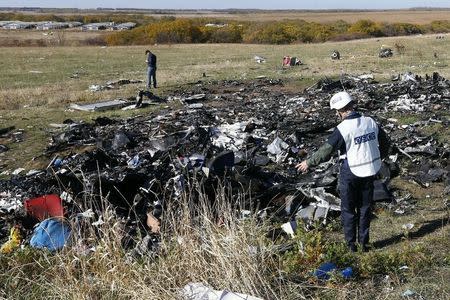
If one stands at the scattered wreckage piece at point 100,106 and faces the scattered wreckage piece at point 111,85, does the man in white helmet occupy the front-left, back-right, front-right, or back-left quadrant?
back-right

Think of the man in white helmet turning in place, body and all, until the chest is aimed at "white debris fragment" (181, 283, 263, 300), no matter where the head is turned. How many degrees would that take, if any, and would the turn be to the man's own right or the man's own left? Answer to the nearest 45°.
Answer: approximately 90° to the man's own left

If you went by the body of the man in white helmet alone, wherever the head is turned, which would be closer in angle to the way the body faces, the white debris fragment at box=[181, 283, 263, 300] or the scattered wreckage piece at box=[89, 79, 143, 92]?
the scattered wreckage piece

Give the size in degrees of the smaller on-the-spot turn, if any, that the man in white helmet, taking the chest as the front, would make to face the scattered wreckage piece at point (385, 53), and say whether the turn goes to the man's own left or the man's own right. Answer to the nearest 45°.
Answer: approximately 45° to the man's own right

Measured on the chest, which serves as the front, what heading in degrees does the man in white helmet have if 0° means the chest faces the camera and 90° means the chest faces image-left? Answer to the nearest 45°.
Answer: approximately 135°

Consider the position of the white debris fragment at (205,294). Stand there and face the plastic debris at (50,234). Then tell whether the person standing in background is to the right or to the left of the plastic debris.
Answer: right

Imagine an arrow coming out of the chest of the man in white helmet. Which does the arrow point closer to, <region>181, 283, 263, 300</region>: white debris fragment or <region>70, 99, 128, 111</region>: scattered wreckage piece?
the scattered wreckage piece

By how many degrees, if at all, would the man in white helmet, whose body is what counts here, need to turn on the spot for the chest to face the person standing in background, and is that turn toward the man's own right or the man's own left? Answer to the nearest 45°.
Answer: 0° — they already face them

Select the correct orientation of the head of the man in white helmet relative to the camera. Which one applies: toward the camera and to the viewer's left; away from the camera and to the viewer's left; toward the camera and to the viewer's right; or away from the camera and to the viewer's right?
away from the camera and to the viewer's left
